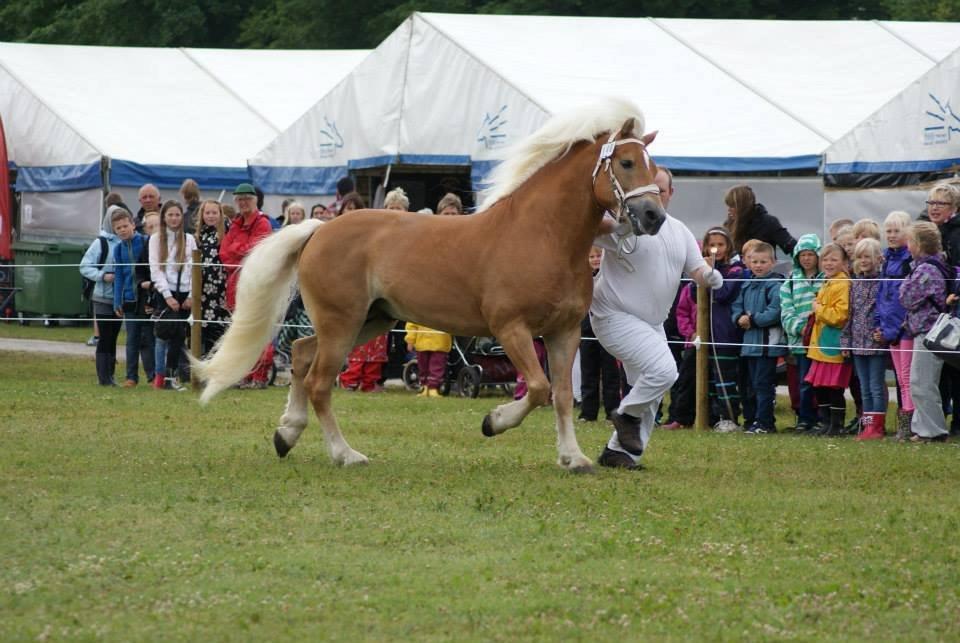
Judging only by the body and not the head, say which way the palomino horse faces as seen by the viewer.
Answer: to the viewer's right

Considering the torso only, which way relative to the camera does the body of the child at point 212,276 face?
toward the camera

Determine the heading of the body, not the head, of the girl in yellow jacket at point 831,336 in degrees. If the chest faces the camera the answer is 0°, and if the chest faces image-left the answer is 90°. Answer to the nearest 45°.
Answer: approximately 45°

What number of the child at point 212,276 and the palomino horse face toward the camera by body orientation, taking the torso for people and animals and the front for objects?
1

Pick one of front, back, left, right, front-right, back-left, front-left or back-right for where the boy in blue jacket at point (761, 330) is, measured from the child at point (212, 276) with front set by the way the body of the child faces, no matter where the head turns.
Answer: front-left

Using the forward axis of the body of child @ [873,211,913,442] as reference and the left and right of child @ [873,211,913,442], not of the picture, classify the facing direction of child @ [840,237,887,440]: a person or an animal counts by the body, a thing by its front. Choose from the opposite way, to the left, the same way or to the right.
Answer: the same way

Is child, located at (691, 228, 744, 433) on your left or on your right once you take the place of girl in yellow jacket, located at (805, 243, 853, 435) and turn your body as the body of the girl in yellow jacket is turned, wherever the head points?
on your right

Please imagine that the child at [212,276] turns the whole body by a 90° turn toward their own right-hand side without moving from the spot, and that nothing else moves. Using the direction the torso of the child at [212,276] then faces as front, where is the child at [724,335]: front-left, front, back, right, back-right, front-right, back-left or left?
back-left

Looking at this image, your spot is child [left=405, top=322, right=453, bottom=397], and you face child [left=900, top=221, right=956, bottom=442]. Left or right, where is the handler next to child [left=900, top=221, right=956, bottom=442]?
right

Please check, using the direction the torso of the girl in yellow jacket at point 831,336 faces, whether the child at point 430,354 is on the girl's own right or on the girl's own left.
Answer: on the girl's own right

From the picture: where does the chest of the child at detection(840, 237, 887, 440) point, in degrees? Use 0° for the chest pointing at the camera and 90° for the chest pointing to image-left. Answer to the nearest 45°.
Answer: approximately 45°

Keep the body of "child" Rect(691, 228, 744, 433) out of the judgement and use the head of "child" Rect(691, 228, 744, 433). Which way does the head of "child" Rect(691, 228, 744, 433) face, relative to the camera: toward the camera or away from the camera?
toward the camera
